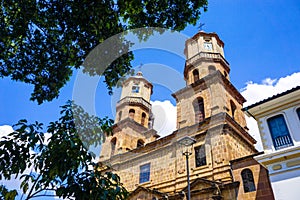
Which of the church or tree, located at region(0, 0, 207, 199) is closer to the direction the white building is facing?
the tree

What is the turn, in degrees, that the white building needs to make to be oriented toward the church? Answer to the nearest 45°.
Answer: approximately 90° to its right

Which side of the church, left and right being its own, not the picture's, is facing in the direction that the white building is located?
left

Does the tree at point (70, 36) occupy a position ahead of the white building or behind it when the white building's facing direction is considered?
ahead

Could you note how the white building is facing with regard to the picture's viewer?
facing the viewer and to the left of the viewer

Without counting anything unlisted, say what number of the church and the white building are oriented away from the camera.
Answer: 0

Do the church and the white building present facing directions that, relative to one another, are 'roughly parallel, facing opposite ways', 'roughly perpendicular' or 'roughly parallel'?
roughly parallel

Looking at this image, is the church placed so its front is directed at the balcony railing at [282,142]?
no
